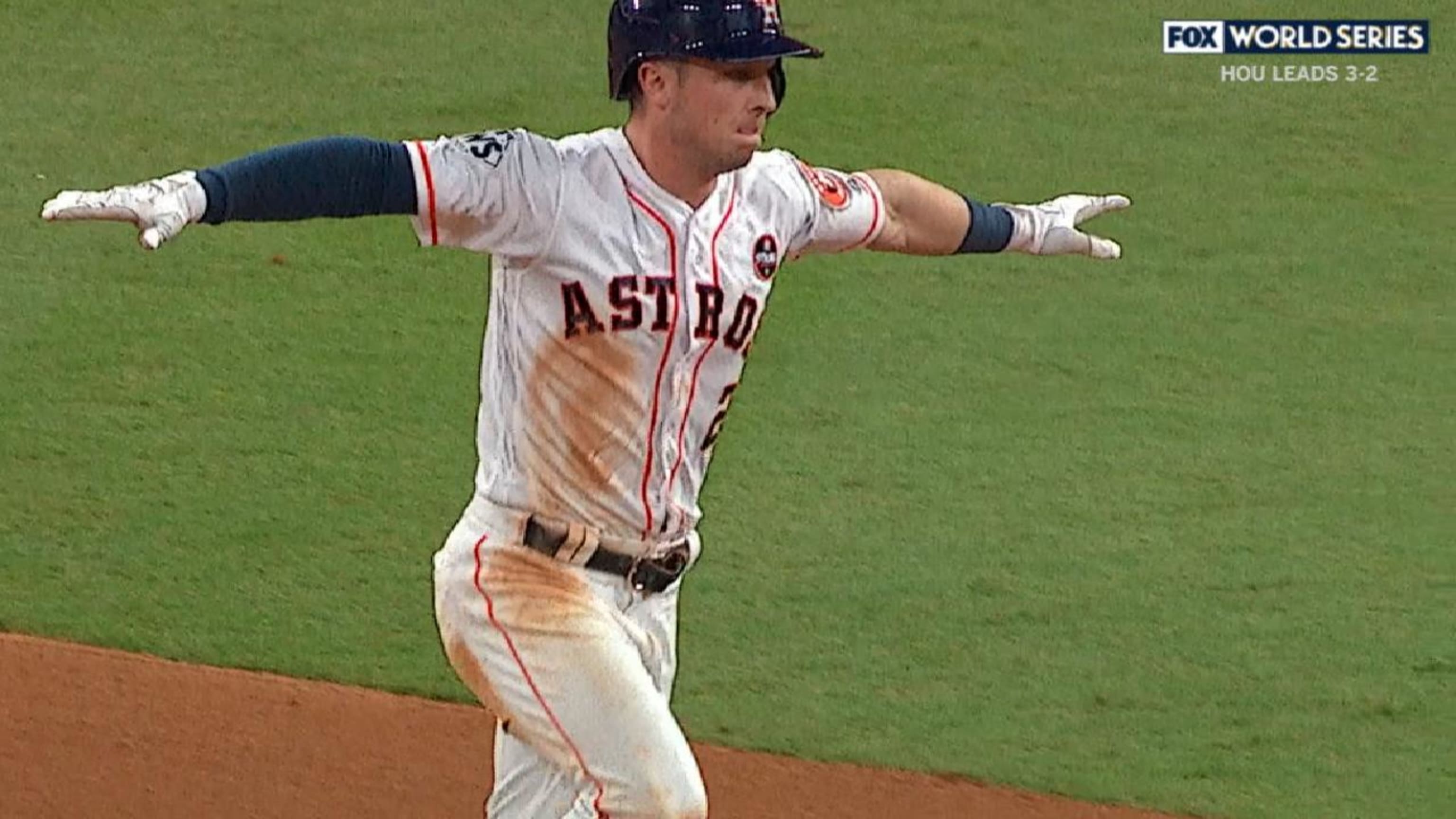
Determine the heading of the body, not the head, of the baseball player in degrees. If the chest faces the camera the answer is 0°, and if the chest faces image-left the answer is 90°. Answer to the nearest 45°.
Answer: approximately 315°
